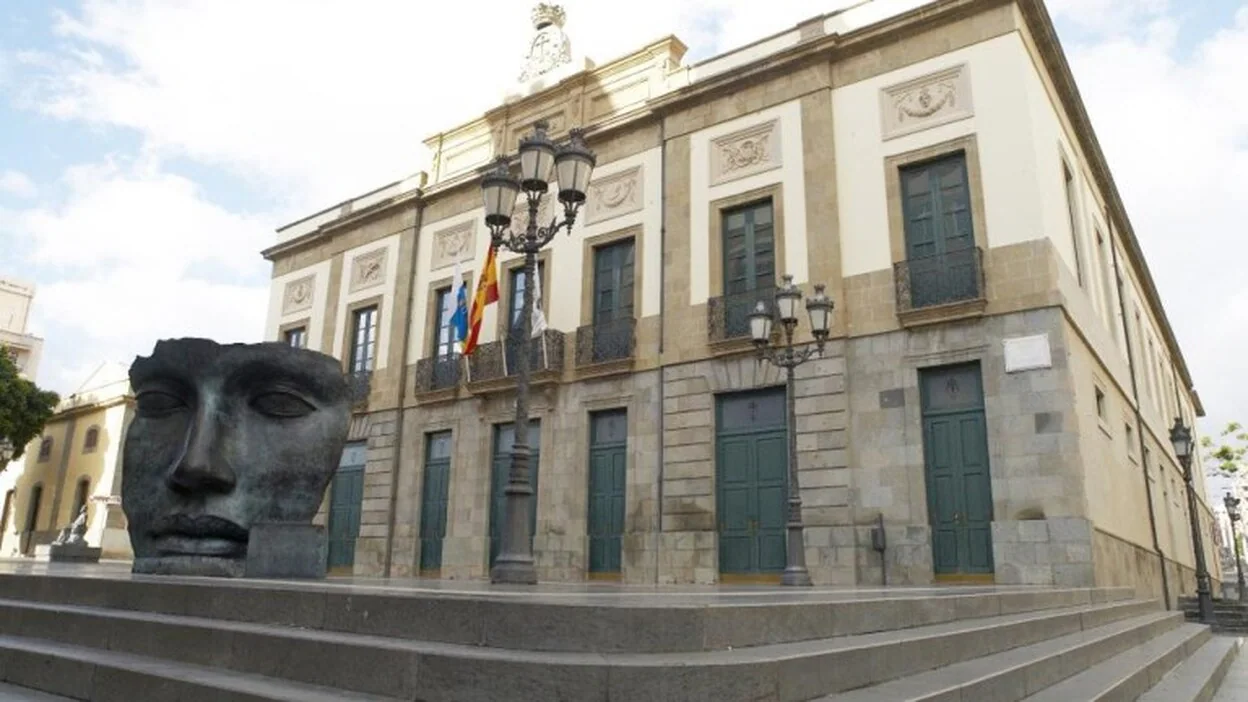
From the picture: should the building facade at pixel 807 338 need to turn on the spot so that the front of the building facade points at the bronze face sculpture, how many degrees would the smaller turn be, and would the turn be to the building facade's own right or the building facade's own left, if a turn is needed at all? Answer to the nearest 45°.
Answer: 0° — it already faces it

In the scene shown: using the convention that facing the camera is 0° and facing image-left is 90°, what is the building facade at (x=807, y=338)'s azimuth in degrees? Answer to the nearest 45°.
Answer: approximately 45°

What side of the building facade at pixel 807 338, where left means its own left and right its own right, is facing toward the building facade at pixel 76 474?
right

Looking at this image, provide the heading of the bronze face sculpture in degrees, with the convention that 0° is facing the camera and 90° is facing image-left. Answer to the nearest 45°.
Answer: approximately 45°

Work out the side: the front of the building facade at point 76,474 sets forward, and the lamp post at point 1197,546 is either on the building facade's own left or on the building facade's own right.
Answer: on the building facade's own left

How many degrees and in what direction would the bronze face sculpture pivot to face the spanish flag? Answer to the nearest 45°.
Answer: approximately 180°

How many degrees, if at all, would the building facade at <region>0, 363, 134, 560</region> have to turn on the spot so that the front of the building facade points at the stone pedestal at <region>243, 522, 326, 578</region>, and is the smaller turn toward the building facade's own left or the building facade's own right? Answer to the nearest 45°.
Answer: approximately 45° to the building facade's own left

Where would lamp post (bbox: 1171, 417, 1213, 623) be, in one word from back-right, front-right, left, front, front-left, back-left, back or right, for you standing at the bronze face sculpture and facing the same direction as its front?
back-left

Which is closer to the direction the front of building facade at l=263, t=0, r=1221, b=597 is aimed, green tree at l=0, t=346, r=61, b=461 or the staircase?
the staircase
